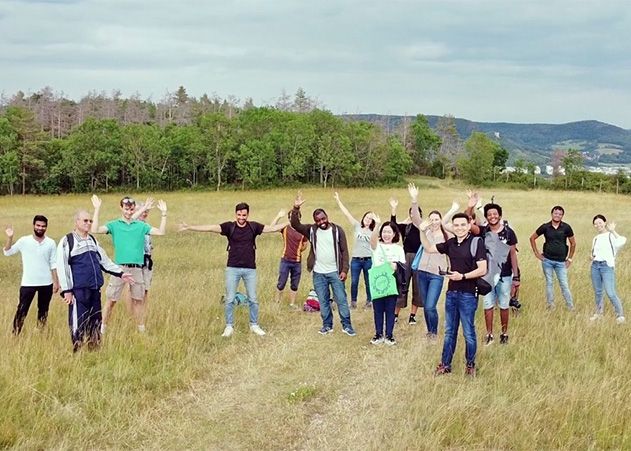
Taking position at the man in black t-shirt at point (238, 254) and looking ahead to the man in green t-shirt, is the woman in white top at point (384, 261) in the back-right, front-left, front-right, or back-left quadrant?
back-left

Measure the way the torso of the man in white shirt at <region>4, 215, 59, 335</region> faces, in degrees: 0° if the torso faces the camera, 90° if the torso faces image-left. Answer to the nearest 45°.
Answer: approximately 0°

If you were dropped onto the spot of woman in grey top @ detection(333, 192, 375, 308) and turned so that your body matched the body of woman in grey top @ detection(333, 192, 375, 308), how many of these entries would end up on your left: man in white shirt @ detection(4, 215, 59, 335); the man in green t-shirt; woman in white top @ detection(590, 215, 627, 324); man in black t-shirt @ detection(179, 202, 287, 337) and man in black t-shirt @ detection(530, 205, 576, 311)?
2

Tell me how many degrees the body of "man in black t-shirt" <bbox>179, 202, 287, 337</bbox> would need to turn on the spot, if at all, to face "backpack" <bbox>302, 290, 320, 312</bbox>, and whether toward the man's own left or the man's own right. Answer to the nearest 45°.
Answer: approximately 135° to the man's own left

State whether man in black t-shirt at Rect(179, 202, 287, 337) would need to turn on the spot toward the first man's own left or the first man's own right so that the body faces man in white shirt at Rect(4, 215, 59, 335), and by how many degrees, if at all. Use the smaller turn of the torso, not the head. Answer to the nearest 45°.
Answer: approximately 90° to the first man's own right

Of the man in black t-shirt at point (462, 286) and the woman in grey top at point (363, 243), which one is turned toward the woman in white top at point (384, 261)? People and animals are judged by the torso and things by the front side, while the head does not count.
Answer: the woman in grey top at point (363, 243)
